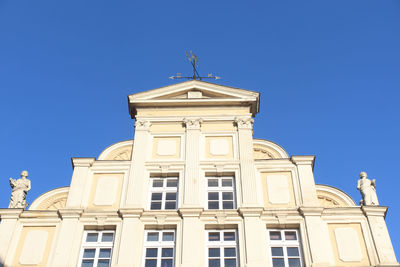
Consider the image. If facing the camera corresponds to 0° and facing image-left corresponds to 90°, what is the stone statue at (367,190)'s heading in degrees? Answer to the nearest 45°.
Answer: approximately 0°

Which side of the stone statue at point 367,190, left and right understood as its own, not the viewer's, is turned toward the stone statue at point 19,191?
right

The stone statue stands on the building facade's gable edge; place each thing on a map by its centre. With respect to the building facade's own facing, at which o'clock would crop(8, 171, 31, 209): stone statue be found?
The stone statue is roughly at 3 o'clock from the building facade.

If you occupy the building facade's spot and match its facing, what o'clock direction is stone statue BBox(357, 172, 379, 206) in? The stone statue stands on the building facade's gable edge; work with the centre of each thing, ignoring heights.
The stone statue is roughly at 9 o'clock from the building facade.

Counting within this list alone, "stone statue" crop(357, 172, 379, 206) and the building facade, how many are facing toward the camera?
2
